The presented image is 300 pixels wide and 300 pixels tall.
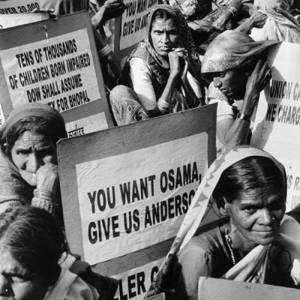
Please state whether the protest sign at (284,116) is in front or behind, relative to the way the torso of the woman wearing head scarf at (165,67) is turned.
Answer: in front

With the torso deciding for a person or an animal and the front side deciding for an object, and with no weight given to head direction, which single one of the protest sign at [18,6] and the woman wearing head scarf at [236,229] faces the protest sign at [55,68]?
the protest sign at [18,6]

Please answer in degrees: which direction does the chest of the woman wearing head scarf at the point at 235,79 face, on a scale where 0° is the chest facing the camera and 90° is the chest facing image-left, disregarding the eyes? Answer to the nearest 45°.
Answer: approximately 45°

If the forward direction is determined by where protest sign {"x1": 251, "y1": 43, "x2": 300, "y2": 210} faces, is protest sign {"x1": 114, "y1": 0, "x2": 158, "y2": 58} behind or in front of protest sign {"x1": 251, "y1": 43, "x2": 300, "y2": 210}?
behind

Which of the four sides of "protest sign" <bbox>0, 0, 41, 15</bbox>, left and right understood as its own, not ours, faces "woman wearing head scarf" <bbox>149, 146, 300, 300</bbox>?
front

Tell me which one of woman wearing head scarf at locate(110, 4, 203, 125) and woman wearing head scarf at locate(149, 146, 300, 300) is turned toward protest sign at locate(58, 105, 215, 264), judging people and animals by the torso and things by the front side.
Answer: woman wearing head scarf at locate(110, 4, 203, 125)

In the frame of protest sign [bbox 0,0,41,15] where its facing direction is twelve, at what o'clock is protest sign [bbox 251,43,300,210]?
protest sign [bbox 251,43,300,210] is roughly at 11 o'clock from protest sign [bbox 0,0,41,15].

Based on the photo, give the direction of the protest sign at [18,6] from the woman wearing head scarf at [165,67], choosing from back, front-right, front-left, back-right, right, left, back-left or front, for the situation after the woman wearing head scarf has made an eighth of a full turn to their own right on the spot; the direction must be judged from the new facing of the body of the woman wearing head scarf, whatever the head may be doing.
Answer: right

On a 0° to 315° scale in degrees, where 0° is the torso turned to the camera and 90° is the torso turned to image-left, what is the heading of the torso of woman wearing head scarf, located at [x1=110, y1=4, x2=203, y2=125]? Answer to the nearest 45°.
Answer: approximately 0°

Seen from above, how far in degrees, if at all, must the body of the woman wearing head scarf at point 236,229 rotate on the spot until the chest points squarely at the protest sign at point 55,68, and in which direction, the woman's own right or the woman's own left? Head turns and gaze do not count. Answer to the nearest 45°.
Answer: approximately 180°

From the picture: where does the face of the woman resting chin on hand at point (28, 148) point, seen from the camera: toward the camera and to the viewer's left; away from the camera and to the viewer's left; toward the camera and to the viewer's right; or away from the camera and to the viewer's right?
toward the camera and to the viewer's right

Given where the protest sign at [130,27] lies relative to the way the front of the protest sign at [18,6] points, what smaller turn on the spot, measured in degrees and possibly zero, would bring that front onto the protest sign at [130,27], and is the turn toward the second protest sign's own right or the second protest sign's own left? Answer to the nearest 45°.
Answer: approximately 45° to the second protest sign's own left

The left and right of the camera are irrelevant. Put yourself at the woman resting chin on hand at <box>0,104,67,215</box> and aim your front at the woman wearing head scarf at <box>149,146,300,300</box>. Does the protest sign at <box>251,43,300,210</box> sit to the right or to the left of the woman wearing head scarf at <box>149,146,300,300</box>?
left
